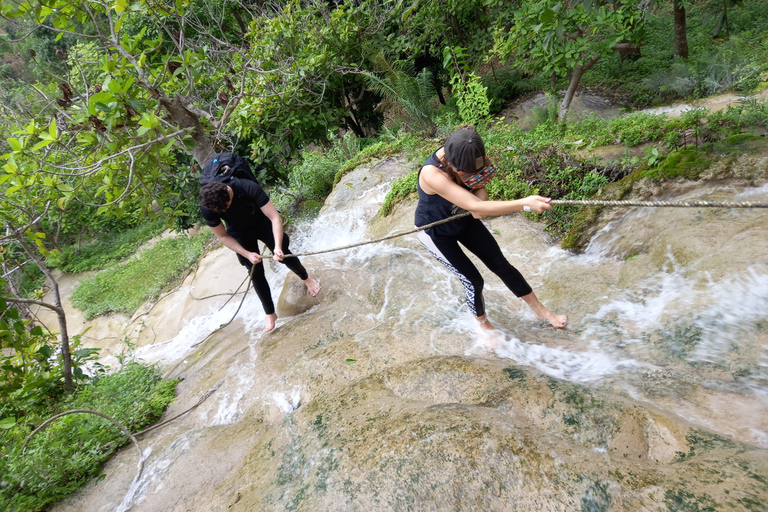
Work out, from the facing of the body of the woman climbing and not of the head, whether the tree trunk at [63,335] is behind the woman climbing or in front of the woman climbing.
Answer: behind

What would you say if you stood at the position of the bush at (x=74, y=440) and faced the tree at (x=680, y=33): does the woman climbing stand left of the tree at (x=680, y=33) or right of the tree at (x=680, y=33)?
right

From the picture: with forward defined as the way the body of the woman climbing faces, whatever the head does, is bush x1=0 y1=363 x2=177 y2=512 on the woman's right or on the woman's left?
on the woman's right

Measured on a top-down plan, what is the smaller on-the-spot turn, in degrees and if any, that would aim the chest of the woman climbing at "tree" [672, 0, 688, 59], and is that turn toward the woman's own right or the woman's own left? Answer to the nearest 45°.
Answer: approximately 90° to the woman's own left

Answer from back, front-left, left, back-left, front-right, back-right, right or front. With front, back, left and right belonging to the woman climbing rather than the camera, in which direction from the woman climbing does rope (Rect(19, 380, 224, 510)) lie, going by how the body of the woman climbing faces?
back-right

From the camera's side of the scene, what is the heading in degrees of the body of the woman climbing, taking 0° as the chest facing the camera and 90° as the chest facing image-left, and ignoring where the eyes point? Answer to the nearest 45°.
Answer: approximately 315°

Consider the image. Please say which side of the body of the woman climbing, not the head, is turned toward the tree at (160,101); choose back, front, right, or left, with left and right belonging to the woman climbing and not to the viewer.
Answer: back

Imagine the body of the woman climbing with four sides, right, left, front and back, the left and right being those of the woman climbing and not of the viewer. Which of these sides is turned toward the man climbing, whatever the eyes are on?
back
